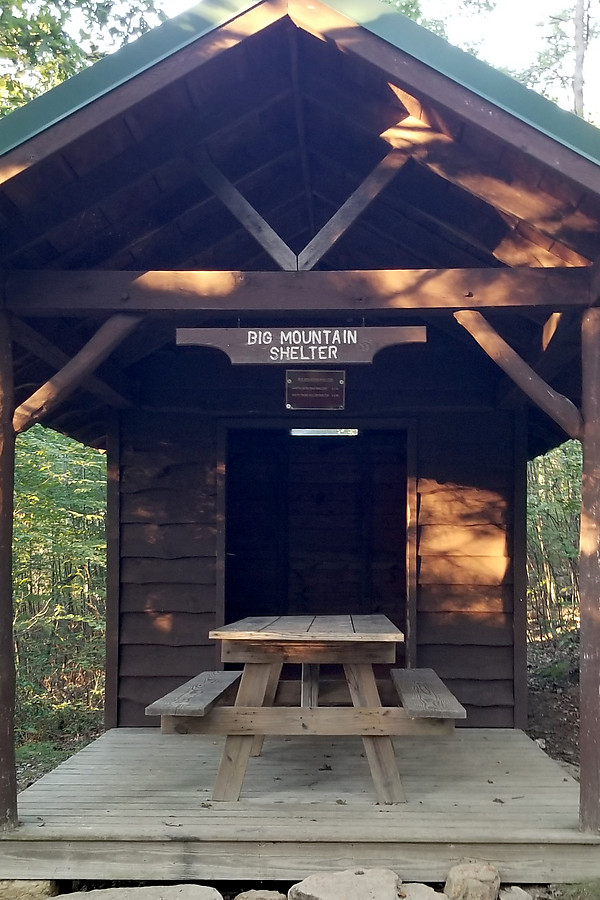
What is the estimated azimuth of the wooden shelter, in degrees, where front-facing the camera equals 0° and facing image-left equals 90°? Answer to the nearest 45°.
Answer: approximately 0°

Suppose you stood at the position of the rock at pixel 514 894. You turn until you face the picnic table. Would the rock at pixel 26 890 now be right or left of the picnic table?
left

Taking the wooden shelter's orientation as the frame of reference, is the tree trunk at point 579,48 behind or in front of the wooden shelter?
behind
